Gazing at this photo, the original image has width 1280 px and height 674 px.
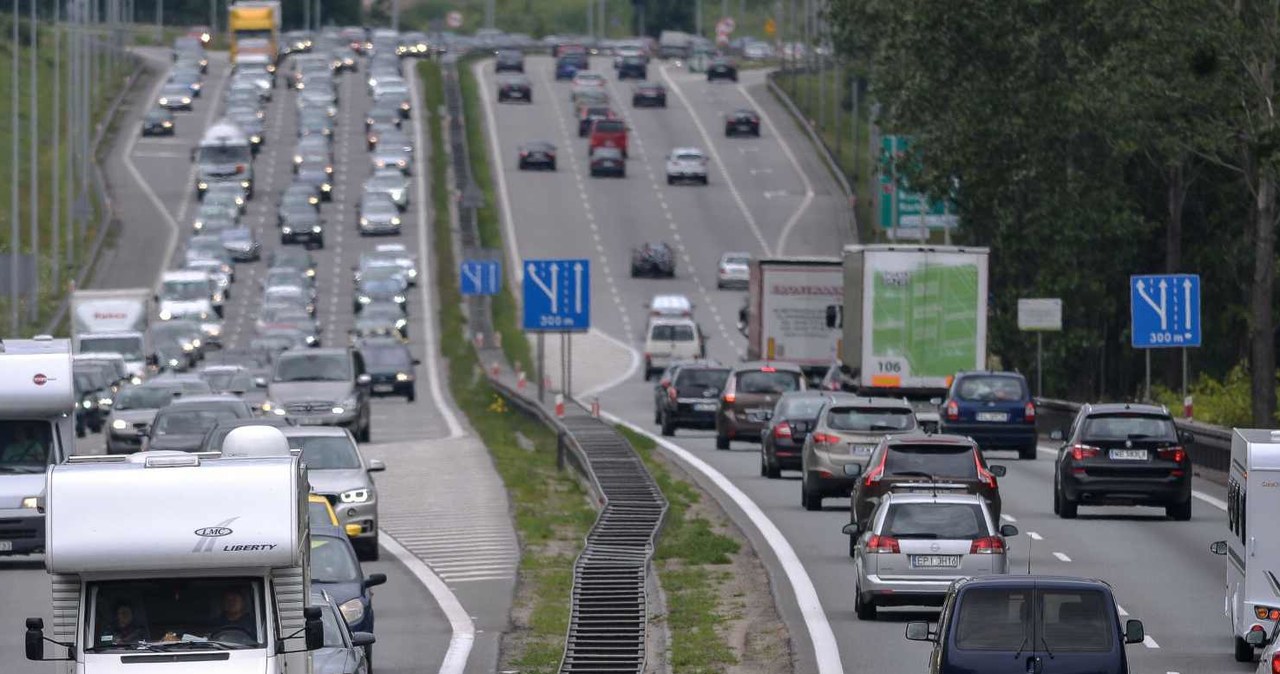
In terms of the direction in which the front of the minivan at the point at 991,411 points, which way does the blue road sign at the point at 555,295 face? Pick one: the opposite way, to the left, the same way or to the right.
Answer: the opposite way

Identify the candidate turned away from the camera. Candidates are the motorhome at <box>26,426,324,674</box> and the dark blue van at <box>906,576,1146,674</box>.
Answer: the dark blue van

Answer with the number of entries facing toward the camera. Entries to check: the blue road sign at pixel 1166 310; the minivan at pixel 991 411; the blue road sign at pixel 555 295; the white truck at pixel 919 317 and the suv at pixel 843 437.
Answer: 2

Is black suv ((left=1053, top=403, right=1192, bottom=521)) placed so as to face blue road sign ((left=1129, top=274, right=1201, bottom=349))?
yes

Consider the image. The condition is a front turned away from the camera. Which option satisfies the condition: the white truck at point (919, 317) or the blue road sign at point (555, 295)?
the white truck

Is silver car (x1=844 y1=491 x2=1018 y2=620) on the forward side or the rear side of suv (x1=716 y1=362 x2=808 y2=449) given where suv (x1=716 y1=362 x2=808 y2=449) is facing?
on the rear side

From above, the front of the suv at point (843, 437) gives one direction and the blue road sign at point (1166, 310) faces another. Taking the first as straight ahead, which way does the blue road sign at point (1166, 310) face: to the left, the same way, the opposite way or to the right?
the opposite way

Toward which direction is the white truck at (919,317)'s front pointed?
away from the camera

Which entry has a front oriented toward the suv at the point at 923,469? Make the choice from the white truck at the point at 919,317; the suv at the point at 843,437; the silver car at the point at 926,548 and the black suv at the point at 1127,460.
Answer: the silver car

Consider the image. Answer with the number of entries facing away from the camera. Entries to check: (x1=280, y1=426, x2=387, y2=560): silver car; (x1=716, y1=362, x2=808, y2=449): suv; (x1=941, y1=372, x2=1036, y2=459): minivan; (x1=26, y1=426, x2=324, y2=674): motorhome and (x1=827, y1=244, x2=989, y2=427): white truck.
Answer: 3

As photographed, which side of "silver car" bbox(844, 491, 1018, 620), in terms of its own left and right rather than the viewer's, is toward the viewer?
back

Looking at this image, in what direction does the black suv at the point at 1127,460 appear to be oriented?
away from the camera

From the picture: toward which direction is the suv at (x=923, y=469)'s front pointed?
away from the camera

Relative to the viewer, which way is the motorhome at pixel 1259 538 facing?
away from the camera
